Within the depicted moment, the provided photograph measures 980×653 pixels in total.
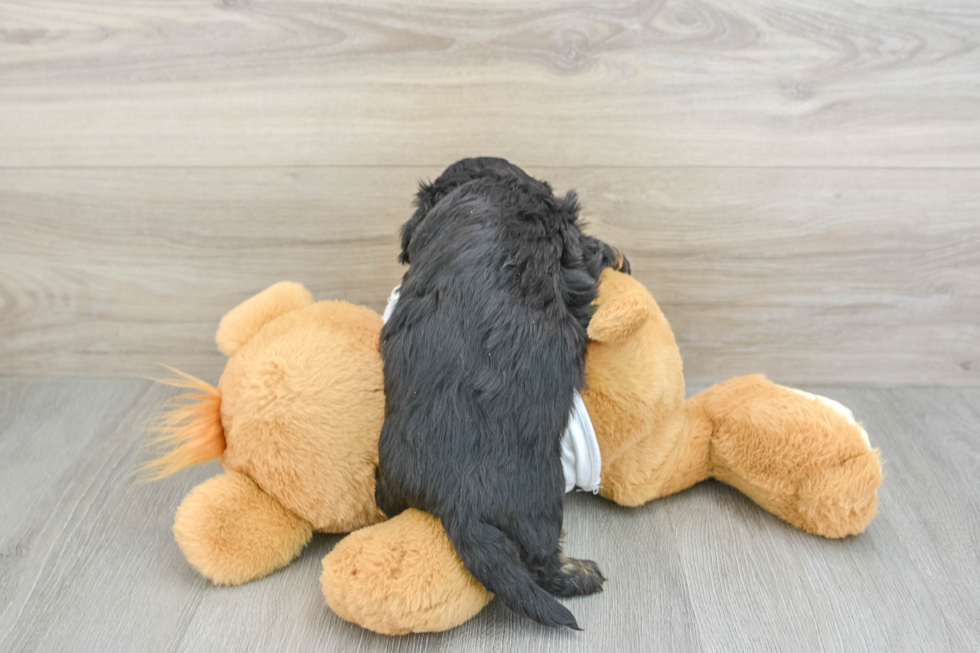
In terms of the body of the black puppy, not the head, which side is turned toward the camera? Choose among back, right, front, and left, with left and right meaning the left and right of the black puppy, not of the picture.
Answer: back
